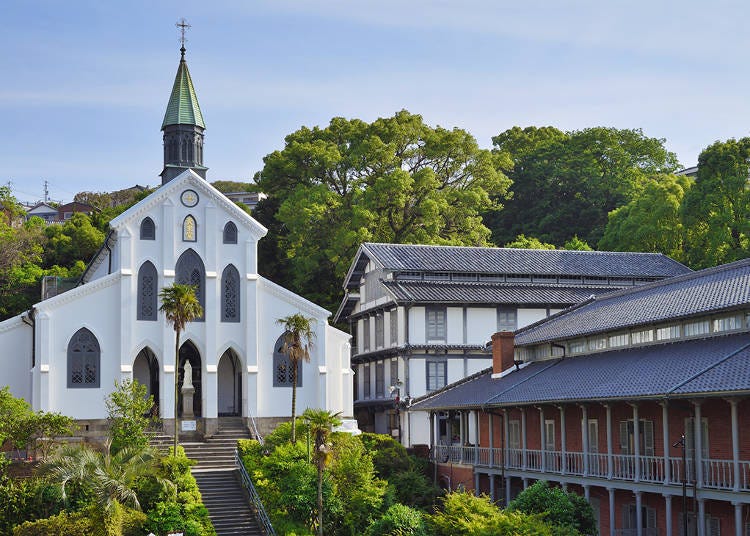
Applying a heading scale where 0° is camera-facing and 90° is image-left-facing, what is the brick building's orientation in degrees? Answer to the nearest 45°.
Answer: approximately 45°

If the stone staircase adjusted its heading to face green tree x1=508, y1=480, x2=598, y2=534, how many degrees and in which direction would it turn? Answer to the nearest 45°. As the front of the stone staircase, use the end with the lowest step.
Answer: approximately 45° to its left

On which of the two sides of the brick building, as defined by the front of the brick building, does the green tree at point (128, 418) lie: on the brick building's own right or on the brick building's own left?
on the brick building's own right

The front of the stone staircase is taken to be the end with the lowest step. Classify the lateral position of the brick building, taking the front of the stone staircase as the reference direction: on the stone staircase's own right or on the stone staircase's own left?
on the stone staircase's own left

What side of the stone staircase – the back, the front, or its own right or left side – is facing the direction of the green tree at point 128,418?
right
